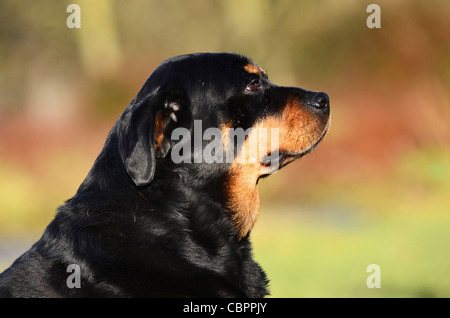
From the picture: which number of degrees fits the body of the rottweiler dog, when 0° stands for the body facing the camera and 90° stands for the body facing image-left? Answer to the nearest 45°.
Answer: approximately 270°
